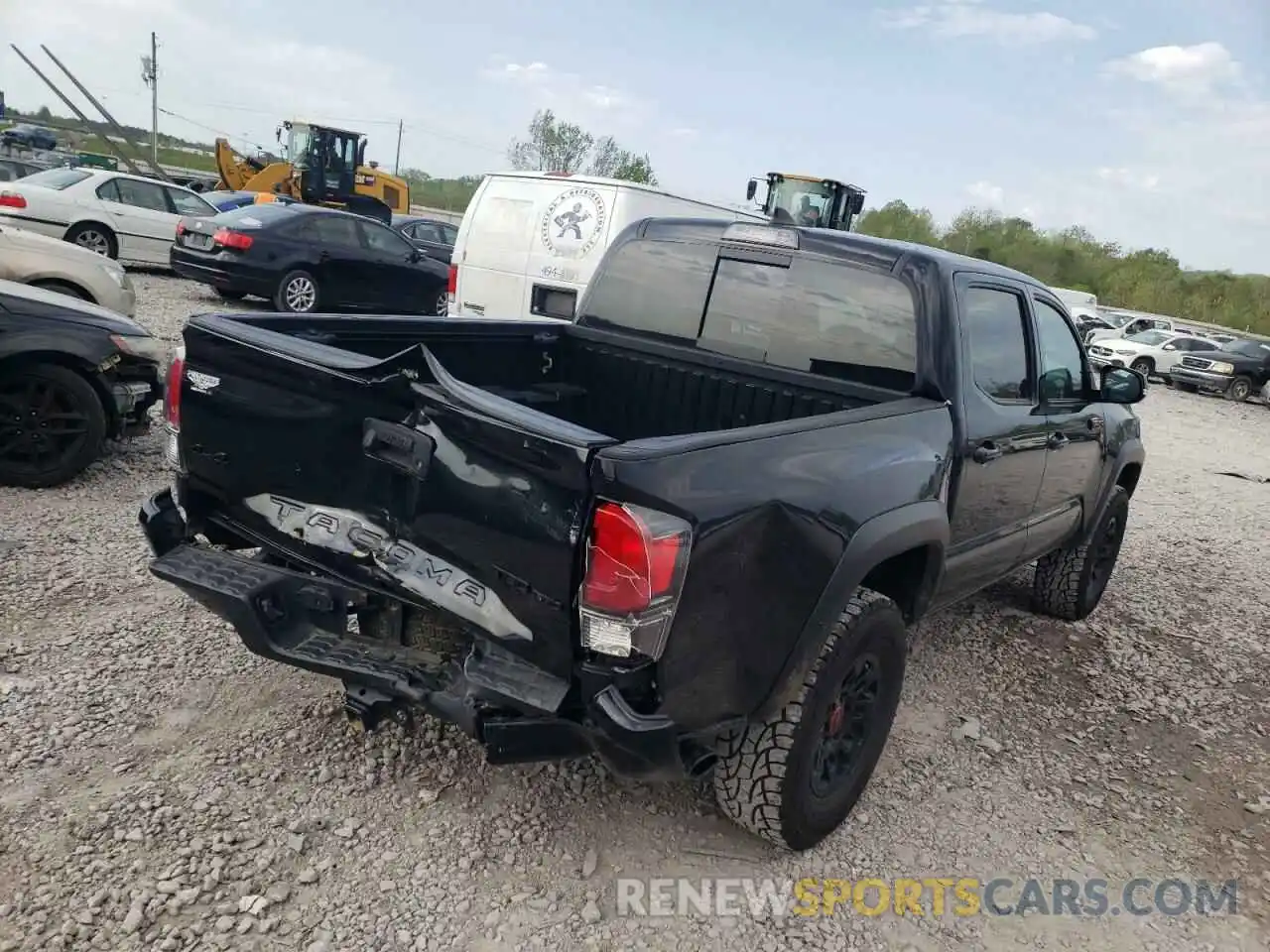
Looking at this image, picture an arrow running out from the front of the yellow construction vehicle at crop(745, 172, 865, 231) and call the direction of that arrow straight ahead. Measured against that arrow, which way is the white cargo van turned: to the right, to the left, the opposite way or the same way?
the opposite way

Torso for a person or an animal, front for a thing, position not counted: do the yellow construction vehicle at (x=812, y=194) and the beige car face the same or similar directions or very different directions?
very different directions

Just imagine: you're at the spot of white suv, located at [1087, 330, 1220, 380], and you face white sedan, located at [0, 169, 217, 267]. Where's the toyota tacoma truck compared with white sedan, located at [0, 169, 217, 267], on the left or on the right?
left

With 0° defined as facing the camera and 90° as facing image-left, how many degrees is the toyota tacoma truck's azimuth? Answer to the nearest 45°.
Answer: approximately 225°

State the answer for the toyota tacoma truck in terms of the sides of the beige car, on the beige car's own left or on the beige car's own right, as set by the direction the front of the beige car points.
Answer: on the beige car's own right

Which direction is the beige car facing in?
to the viewer's right

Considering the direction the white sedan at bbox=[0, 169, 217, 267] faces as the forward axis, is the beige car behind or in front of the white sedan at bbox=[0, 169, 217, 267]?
behind

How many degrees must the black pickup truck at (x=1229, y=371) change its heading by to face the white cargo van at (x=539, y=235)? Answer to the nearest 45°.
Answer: approximately 45° to its left

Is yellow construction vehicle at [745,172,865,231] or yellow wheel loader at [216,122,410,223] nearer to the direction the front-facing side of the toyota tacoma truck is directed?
the yellow construction vehicle
